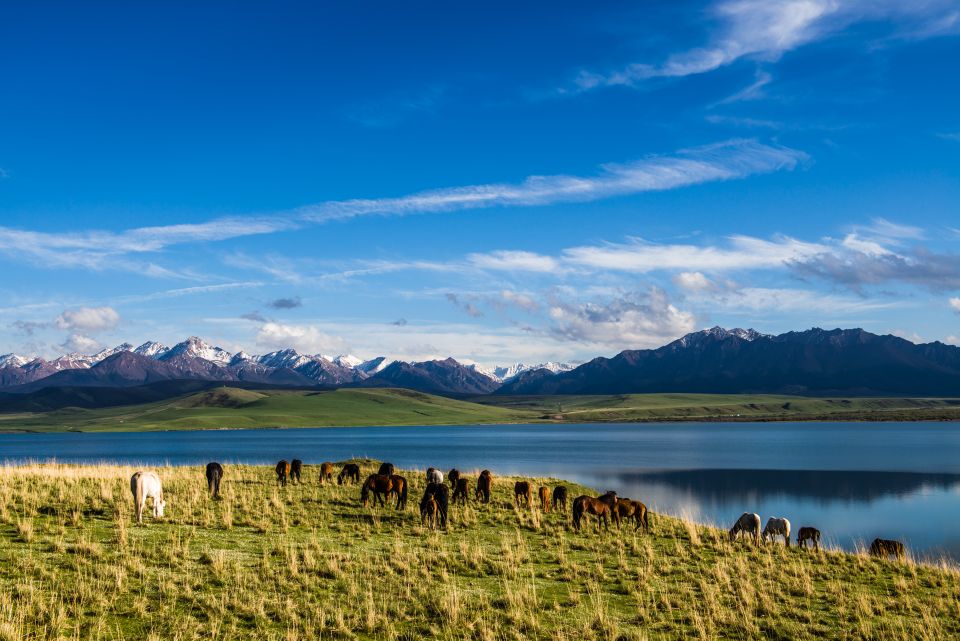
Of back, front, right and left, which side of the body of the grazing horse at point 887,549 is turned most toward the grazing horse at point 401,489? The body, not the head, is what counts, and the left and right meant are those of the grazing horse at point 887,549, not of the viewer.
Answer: front

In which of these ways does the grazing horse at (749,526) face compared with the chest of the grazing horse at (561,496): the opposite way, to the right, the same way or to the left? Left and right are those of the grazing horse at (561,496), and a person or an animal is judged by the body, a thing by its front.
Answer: to the left

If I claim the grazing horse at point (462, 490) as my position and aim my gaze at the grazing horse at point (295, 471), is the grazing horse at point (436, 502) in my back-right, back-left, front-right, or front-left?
back-left

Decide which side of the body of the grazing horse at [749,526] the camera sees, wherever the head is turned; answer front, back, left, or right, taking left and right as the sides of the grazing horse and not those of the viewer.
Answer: left

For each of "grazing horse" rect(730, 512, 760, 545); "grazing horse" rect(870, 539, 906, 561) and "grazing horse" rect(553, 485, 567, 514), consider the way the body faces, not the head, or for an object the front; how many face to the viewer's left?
2

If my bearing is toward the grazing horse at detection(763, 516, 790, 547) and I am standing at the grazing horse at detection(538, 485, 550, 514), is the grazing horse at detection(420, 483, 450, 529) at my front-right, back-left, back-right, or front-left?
back-right

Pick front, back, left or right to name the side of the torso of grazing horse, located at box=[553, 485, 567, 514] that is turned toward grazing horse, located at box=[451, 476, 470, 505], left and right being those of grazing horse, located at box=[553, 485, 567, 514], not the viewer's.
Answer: left

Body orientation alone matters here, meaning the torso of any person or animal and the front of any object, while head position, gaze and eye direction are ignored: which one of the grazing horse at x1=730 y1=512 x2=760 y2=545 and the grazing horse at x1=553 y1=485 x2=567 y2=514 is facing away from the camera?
the grazing horse at x1=553 y1=485 x2=567 y2=514

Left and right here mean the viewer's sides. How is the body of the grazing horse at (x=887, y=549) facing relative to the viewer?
facing to the left of the viewer

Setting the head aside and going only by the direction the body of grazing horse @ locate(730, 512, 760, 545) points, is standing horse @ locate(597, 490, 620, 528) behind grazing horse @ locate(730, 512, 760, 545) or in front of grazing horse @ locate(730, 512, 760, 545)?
in front

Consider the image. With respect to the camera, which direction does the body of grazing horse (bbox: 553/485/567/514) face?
away from the camera

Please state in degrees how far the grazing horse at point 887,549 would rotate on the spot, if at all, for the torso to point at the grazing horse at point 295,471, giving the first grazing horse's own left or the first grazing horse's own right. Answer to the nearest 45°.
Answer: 0° — it already faces it
